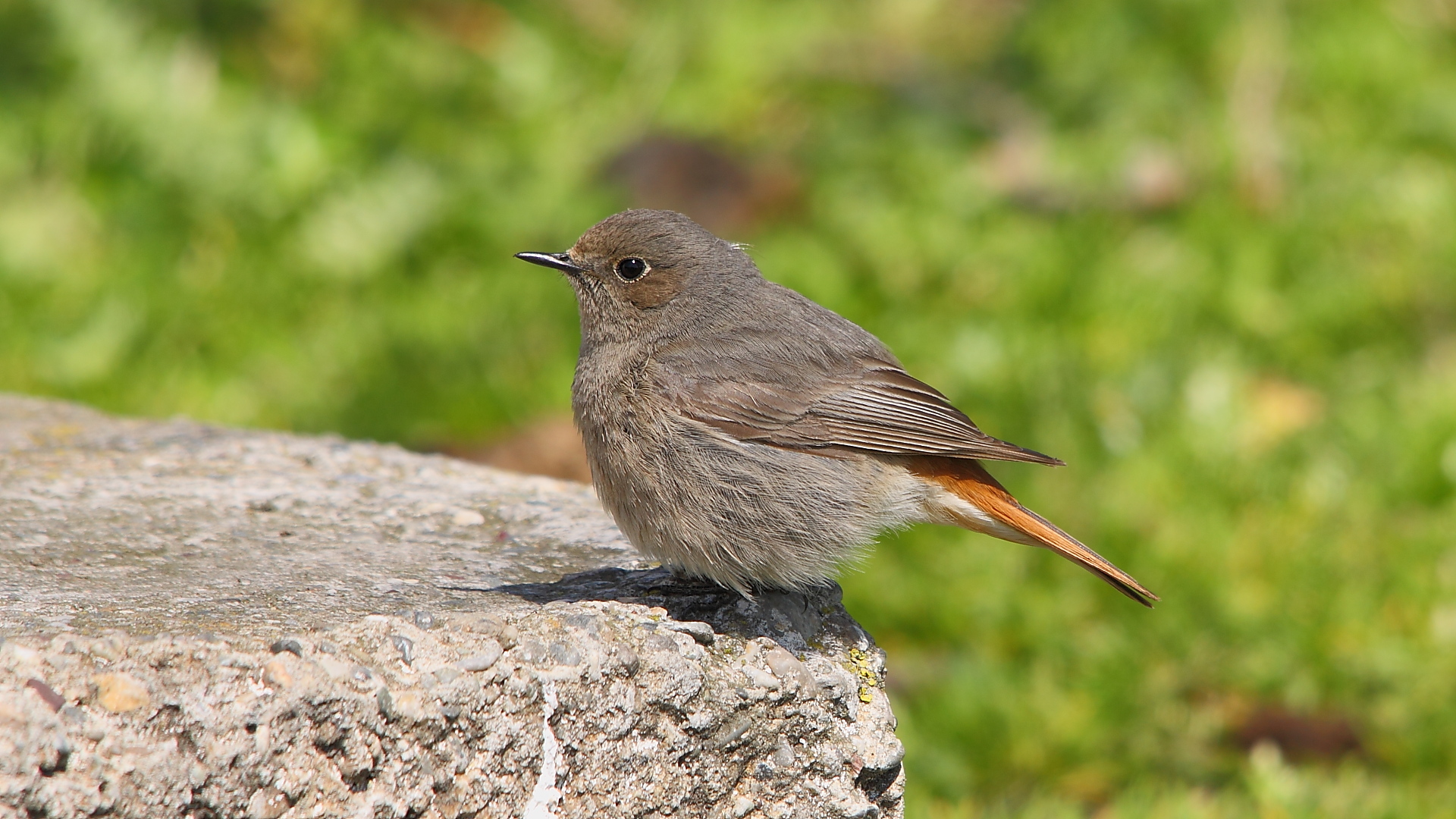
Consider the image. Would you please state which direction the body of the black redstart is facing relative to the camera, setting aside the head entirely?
to the viewer's left
